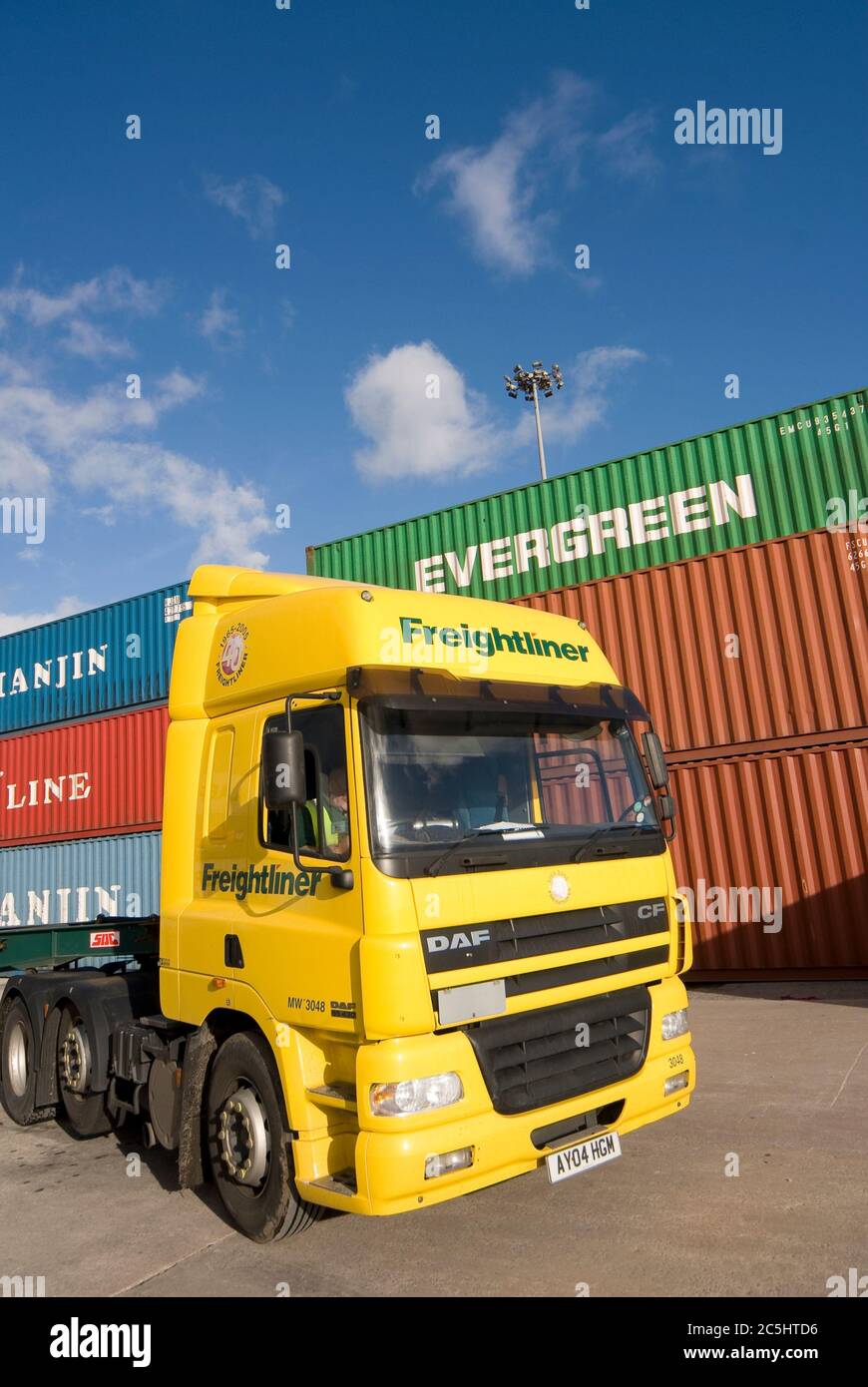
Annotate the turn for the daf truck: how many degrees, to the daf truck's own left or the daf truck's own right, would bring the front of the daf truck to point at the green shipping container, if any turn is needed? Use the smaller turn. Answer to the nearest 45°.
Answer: approximately 90° to the daf truck's own left

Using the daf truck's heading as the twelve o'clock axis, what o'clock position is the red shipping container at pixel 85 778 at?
The red shipping container is roughly at 7 o'clock from the daf truck.

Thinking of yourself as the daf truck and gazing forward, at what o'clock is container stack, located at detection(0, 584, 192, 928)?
The container stack is roughly at 7 o'clock from the daf truck.

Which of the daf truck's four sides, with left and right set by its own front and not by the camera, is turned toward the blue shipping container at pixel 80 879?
back

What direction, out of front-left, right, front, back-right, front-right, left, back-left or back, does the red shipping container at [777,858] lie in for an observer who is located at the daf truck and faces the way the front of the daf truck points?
left

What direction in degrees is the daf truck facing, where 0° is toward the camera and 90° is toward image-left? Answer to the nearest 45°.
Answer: approximately 315°

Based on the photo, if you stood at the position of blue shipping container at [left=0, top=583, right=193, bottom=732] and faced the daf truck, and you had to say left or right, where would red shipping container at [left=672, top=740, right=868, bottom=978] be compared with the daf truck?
left

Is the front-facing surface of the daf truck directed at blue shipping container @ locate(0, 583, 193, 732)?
no

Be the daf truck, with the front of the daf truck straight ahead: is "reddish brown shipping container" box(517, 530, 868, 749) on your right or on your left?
on your left
